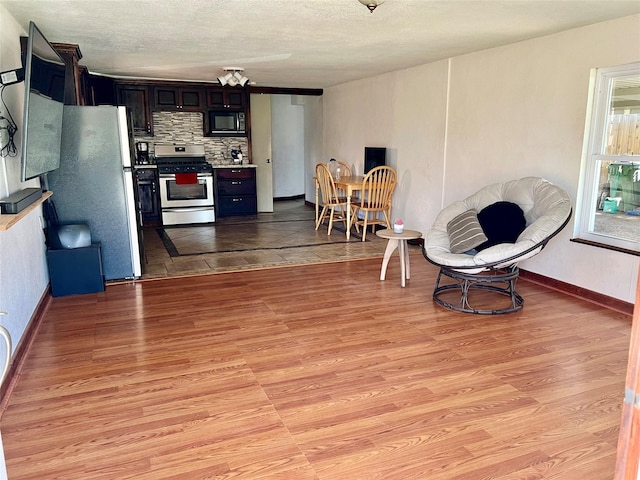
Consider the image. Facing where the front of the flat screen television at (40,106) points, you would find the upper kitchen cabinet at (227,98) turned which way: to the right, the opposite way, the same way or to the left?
to the right

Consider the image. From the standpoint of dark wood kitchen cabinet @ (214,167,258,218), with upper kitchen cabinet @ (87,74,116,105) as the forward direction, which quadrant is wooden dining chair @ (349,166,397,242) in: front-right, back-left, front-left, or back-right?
back-left

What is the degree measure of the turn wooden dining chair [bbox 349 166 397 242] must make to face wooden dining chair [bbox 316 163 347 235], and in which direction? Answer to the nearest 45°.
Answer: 0° — it already faces it

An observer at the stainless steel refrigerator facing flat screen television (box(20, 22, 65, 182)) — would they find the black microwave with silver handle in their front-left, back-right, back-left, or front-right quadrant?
back-left

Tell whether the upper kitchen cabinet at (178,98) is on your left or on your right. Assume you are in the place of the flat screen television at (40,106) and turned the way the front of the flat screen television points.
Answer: on your left

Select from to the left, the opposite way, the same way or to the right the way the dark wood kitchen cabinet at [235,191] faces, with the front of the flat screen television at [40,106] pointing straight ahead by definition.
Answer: to the right

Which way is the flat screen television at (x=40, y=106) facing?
to the viewer's right

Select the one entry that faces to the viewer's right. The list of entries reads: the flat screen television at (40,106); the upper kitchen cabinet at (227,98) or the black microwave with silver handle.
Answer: the flat screen television

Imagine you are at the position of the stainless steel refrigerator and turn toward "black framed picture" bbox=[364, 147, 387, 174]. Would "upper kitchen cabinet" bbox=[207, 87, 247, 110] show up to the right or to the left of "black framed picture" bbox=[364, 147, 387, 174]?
left
